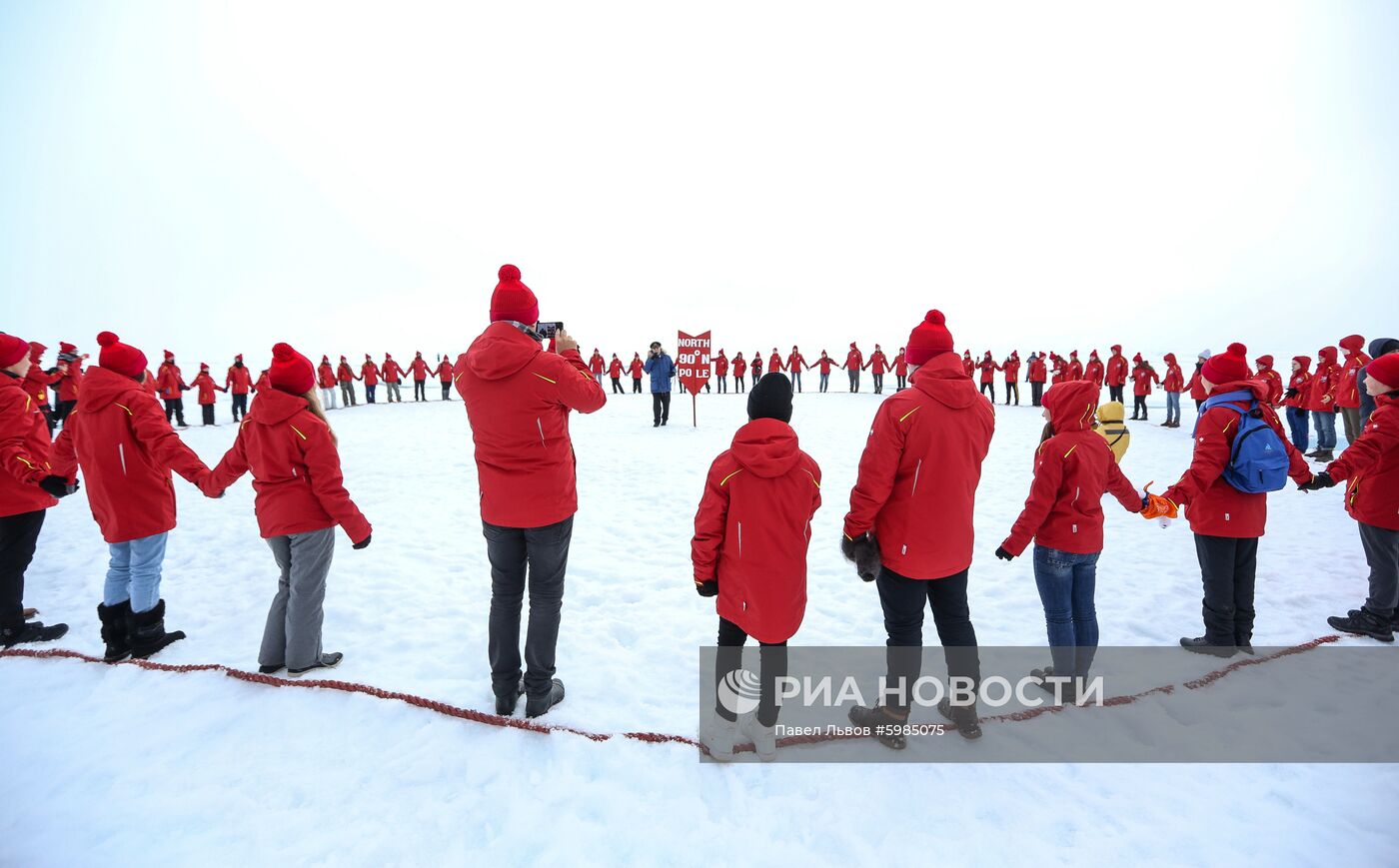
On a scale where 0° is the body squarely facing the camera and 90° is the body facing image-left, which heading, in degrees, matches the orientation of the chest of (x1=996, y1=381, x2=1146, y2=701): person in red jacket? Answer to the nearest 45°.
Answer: approximately 135°

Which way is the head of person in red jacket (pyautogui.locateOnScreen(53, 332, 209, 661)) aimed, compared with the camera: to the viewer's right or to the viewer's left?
to the viewer's right

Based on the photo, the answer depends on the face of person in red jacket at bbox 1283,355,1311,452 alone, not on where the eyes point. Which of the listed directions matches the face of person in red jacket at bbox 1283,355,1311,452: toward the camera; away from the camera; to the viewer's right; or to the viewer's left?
to the viewer's left

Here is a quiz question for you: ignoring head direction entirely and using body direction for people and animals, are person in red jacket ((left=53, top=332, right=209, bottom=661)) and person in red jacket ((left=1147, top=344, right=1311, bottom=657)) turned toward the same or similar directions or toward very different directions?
same or similar directions

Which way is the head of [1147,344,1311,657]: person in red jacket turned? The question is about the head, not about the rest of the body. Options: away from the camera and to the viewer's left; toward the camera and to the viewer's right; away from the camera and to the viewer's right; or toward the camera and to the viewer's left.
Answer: away from the camera and to the viewer's left

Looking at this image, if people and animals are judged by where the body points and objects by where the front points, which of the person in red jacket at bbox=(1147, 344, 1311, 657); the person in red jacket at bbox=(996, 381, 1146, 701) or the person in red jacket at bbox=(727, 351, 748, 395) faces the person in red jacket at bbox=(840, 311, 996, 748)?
the person in red jacket at bbox=(727, 351, 748, 395)

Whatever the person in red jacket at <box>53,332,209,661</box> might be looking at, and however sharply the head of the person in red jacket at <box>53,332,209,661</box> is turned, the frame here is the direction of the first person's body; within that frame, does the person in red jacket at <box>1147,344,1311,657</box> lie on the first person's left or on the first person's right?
on the first person's right

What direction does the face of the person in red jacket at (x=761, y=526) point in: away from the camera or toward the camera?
away from the camera

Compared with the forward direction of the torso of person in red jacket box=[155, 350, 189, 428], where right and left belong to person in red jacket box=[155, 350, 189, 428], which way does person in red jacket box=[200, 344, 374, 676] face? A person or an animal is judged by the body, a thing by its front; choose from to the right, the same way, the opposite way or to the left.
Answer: to the left

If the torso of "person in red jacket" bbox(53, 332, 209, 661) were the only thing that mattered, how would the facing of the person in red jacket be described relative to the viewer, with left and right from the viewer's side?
facing away from the viewer and to the right of the viewer

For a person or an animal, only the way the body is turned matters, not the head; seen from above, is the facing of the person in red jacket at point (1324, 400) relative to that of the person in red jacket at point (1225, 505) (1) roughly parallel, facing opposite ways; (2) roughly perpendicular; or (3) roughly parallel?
roughly perpendicular

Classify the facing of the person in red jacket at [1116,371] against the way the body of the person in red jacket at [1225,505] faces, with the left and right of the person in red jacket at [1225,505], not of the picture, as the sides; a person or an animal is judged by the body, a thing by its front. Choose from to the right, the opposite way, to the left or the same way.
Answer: to the left

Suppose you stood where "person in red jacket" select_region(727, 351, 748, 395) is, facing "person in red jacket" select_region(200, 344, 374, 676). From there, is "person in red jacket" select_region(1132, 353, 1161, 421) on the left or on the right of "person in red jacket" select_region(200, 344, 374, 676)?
left

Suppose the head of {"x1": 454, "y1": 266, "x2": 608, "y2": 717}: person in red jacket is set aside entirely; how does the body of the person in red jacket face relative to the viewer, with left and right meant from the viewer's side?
facing away from the viewer and to the right of the viewer

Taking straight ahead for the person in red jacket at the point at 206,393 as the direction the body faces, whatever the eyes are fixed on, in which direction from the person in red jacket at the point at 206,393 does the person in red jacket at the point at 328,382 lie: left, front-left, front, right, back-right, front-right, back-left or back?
left
